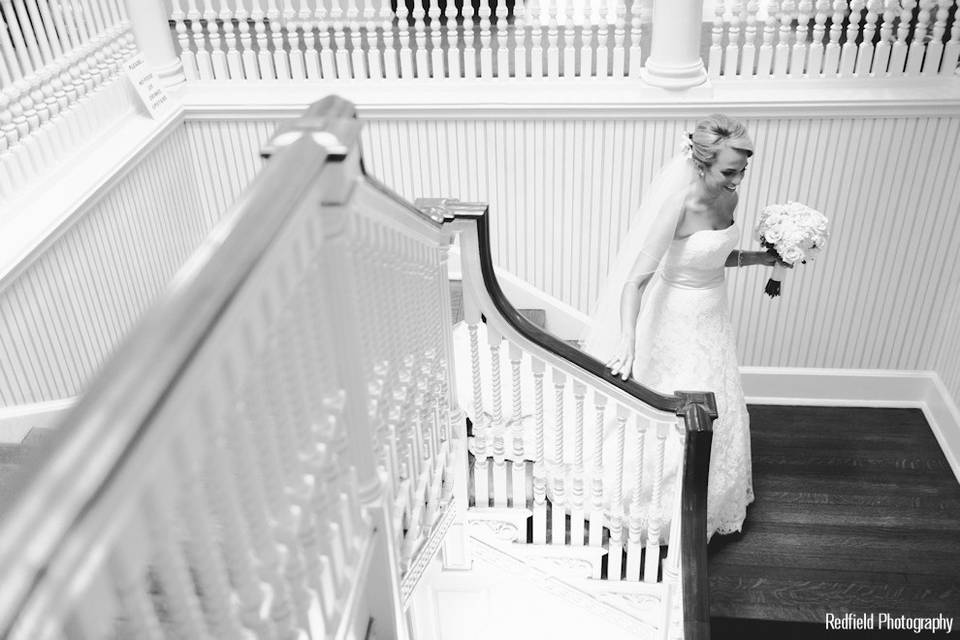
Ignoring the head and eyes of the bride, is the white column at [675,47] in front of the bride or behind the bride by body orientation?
behind

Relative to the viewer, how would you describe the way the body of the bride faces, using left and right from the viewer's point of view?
facing the viewer and to the right of the viewer
